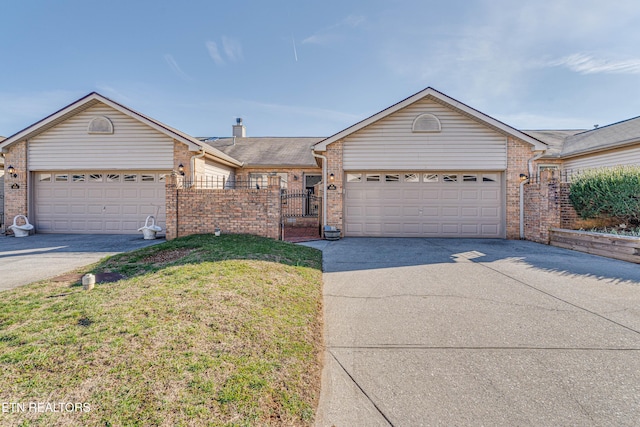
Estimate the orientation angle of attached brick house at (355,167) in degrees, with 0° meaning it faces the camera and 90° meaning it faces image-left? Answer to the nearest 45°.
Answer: approximately 0°

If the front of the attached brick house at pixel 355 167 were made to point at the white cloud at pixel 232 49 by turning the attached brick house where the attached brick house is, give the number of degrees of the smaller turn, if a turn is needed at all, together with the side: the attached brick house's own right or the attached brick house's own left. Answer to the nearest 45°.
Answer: approximately 135° to the attached brick house's own right

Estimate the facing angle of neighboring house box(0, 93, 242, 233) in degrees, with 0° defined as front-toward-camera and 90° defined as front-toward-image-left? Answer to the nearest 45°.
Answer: approximately 0°
